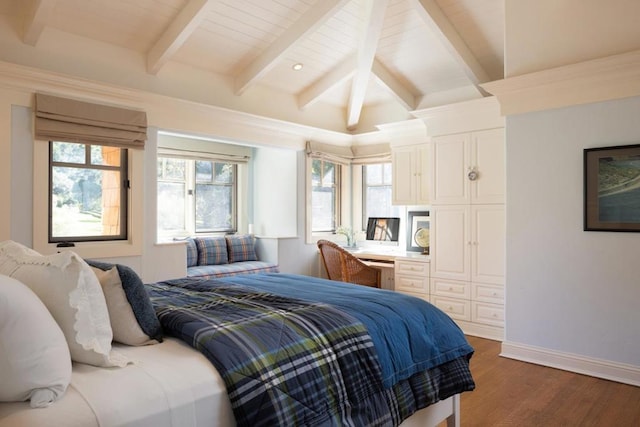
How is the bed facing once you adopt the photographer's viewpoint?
facing away from the viewer and to the right of the viewer

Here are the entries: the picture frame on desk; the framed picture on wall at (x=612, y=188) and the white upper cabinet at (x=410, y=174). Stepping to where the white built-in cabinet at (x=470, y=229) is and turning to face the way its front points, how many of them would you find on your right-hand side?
2

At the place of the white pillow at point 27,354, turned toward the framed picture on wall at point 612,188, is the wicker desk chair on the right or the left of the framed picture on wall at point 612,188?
left

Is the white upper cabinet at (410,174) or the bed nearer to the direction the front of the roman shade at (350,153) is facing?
the bed

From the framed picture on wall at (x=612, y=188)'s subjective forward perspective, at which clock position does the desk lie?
The desk is roughly at 2 o'clock from the framed picture on wall.

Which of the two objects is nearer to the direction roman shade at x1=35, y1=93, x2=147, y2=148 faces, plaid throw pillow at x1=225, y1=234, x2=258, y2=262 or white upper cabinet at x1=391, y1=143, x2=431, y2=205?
the white upper cabinet

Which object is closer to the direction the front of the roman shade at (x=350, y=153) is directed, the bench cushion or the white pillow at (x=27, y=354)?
the white pillow

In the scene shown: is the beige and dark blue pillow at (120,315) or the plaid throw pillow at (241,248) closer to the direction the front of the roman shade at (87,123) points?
the beige and dark blue pillow

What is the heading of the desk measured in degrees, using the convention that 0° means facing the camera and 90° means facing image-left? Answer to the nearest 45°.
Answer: approximately 45°
